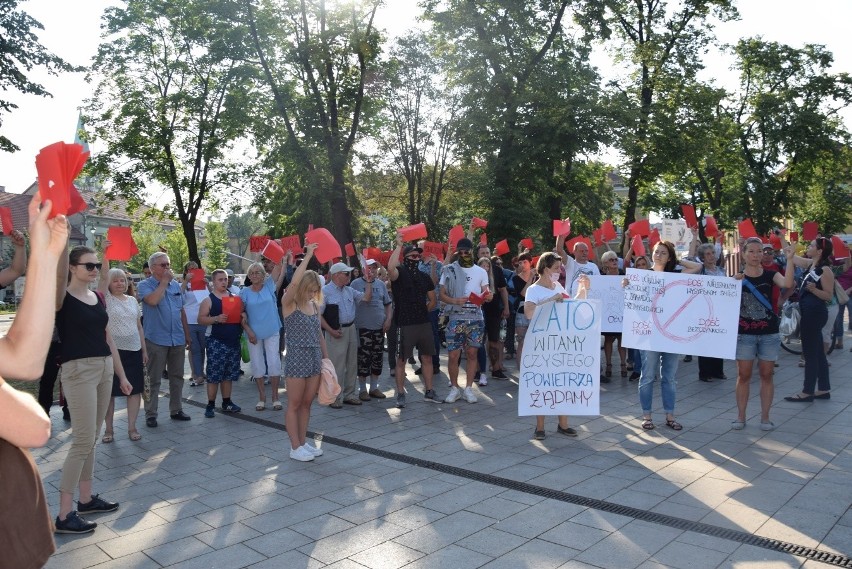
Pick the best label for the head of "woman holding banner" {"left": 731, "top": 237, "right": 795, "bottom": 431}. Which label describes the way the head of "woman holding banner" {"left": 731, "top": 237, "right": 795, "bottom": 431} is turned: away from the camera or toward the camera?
toward the camera

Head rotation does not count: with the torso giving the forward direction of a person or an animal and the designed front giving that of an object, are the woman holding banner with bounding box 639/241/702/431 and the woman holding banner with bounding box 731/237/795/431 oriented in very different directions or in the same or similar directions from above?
same or similar directions

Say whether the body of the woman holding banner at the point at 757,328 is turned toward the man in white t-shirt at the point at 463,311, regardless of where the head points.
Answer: no

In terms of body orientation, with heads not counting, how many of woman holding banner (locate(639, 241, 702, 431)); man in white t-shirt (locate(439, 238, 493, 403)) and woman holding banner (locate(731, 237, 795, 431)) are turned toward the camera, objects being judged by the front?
3

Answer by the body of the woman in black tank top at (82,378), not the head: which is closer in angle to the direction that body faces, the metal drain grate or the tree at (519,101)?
the metal drain grate

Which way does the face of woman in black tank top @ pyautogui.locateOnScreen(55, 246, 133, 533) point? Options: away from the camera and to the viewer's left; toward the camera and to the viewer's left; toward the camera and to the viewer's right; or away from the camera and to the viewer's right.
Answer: toward the camera and to the viewer's right

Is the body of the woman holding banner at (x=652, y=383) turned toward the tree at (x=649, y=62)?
no

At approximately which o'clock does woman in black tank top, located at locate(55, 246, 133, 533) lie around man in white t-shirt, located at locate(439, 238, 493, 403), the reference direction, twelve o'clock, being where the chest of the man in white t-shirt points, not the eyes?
The woman in black tank top is roughly at 1 o'clock from the man in white t-shirt.

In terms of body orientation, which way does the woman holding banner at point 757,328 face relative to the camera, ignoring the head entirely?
toward the camera

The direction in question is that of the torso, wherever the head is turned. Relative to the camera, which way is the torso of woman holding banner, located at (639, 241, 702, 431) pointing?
toward the camera

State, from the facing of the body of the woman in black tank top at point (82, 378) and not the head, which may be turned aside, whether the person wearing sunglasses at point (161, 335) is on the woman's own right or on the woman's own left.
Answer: on the woman's own left

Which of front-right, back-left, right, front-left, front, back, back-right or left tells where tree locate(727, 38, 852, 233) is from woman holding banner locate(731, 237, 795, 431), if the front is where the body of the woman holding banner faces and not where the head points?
back

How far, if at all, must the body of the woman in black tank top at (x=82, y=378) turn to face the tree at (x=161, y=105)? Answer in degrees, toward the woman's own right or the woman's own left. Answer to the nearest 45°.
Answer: approximately 135° to the woman's own left

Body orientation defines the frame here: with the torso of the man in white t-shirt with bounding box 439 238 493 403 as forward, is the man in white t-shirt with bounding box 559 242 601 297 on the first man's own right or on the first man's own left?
on the first man's own left

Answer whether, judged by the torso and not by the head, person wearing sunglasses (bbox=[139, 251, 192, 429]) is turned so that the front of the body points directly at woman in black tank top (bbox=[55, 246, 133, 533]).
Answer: no

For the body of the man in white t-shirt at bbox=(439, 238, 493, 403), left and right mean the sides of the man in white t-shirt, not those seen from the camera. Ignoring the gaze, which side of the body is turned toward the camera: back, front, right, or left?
front

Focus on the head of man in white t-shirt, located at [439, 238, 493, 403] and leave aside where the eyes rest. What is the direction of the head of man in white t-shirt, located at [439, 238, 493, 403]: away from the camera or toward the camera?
toward the camera
